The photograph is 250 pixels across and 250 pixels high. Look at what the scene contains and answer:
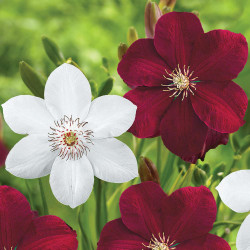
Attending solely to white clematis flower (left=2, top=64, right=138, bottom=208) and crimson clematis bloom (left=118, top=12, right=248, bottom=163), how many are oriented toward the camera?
2

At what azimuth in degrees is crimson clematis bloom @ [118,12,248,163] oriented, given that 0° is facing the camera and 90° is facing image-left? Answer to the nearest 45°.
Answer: approximately 0°
